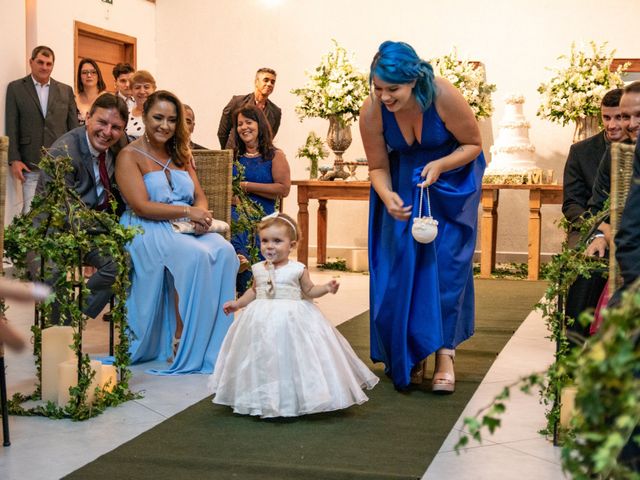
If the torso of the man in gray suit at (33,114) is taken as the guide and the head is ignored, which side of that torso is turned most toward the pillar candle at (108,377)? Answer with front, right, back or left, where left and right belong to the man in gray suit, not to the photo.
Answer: front

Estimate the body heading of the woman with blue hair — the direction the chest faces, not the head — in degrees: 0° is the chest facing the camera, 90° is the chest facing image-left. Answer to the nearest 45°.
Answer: approximately 0°

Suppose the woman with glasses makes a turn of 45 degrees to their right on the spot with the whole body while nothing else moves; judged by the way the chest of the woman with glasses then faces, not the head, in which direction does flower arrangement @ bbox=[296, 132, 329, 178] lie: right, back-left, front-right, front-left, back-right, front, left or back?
back-left

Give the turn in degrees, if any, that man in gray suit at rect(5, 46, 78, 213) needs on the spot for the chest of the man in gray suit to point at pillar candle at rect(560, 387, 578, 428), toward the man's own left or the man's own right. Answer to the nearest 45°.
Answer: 0° — they already face it

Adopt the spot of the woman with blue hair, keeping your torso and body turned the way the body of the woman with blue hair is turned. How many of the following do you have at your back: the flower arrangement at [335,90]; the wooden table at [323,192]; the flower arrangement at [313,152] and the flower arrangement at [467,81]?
4

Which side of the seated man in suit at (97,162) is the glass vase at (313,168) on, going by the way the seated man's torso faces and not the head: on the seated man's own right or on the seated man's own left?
on the seated man's own left

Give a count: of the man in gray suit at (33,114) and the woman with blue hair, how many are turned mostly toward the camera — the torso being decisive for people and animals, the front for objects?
2

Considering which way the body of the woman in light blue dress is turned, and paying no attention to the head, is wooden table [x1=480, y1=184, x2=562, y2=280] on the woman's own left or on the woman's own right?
on the woman's own left

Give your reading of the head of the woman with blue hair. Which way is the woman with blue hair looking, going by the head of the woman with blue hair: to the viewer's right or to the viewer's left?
to the viewer's left

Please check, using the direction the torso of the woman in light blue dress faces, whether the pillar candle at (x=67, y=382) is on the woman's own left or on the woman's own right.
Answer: on the woman's own right

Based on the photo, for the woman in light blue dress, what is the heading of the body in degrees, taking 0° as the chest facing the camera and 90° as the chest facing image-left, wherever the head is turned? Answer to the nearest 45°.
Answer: approximately 315°

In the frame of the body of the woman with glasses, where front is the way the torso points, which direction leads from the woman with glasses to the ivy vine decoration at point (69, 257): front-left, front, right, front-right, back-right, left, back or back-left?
front
